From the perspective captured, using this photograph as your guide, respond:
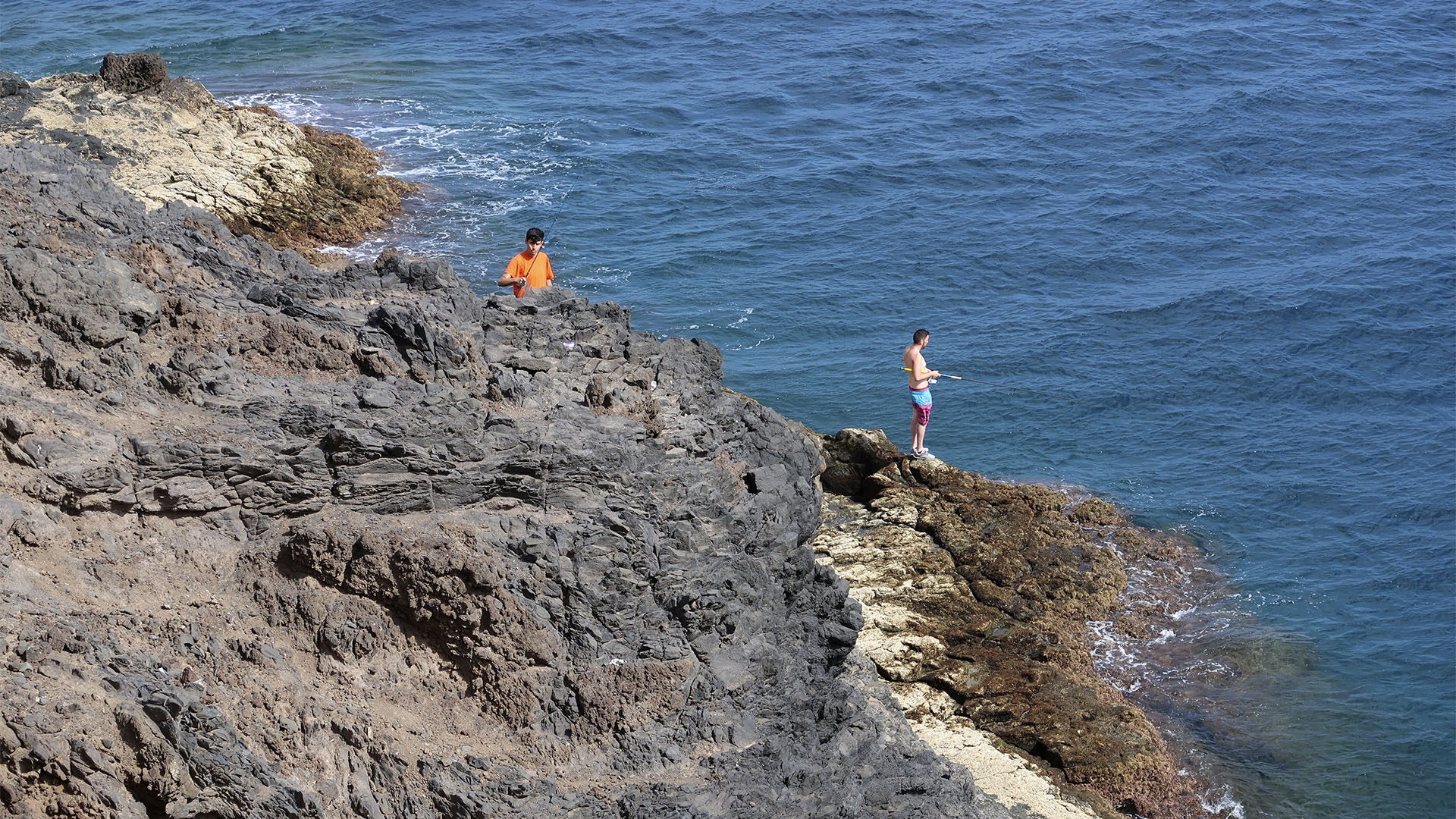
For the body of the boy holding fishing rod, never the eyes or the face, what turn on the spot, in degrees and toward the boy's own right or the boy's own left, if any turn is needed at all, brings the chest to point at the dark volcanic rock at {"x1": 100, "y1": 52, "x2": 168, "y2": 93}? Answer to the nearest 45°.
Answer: approximately 135° to the boy's own right

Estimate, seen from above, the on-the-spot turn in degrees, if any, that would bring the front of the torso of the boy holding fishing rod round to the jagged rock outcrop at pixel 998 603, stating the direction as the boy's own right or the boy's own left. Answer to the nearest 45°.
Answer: approximately 90° to the boy's own left

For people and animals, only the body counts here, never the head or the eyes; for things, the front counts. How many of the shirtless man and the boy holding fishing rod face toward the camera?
1

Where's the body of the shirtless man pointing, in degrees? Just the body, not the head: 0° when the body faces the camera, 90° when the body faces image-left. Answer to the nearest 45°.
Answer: approximately 270°

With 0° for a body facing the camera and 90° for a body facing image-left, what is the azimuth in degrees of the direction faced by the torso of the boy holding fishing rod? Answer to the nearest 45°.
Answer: approximately 0°

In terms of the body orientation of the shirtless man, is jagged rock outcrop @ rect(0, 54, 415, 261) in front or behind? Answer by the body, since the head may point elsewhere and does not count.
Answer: behind

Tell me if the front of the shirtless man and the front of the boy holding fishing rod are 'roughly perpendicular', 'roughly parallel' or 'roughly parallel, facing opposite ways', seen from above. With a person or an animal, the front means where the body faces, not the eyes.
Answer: roughly perpendicular

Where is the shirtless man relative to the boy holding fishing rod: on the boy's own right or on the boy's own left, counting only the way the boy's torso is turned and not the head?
on the boy's own left
